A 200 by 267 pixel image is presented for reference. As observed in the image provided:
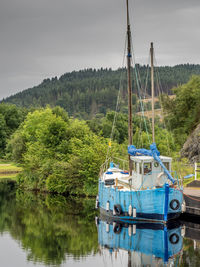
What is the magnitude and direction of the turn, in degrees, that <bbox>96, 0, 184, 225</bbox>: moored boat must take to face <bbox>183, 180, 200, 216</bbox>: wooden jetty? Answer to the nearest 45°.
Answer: approximately 135° to its right

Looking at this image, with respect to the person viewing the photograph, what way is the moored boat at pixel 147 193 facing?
facing away from the viewer and to the left of the viewer
